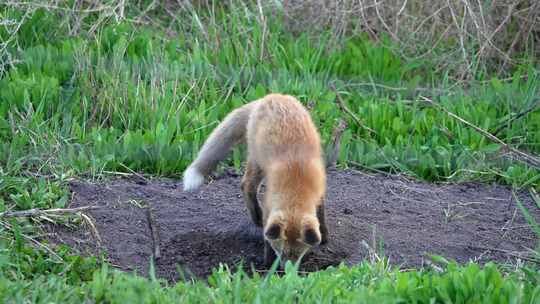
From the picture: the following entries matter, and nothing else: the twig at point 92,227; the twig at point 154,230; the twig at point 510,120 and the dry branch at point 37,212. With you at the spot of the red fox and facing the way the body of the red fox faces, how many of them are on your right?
3

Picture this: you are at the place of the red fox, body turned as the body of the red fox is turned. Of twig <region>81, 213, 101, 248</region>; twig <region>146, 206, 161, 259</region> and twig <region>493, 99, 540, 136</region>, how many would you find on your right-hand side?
2

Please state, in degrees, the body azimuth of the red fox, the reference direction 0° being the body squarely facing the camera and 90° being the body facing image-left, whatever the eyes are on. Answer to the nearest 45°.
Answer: approximately 0°

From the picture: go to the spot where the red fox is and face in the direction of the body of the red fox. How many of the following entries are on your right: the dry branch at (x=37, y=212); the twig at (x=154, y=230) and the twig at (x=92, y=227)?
3

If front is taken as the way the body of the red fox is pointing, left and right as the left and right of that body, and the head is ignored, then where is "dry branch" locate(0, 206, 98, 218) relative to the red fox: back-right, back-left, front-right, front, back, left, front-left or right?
right

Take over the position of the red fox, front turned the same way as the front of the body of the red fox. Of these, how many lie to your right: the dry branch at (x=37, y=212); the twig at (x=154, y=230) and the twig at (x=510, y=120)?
2

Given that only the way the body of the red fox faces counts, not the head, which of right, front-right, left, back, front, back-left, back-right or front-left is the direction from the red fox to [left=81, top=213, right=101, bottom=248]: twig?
right

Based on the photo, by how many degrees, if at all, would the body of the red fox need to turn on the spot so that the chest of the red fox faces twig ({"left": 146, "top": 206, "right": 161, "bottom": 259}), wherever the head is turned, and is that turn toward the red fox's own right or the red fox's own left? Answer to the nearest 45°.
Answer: approximately 90° to the red fox's own right
